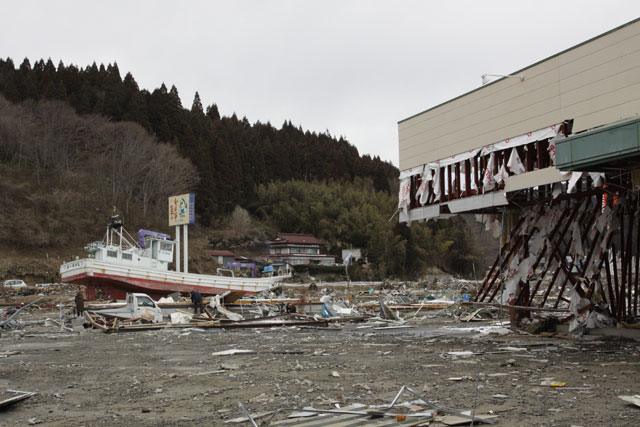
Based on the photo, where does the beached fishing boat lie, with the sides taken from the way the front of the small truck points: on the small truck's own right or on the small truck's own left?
on the small truck's own left

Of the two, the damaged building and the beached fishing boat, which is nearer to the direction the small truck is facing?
the damaged building

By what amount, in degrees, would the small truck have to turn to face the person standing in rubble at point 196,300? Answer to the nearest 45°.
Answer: approximately 45° to its left

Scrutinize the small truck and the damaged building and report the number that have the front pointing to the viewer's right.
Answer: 1

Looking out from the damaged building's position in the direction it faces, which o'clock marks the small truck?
The small truck is roughly at 2 o'clock from the damaged building.

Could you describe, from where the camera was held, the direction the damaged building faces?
facing the viewer and to the left of the viewer

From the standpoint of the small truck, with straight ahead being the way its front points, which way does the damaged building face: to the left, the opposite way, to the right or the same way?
the opposite way

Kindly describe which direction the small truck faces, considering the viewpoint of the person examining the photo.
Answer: facing to the right of the viewer

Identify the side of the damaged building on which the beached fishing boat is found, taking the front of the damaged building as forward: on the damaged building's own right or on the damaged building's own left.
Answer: on the damaged building's own right
